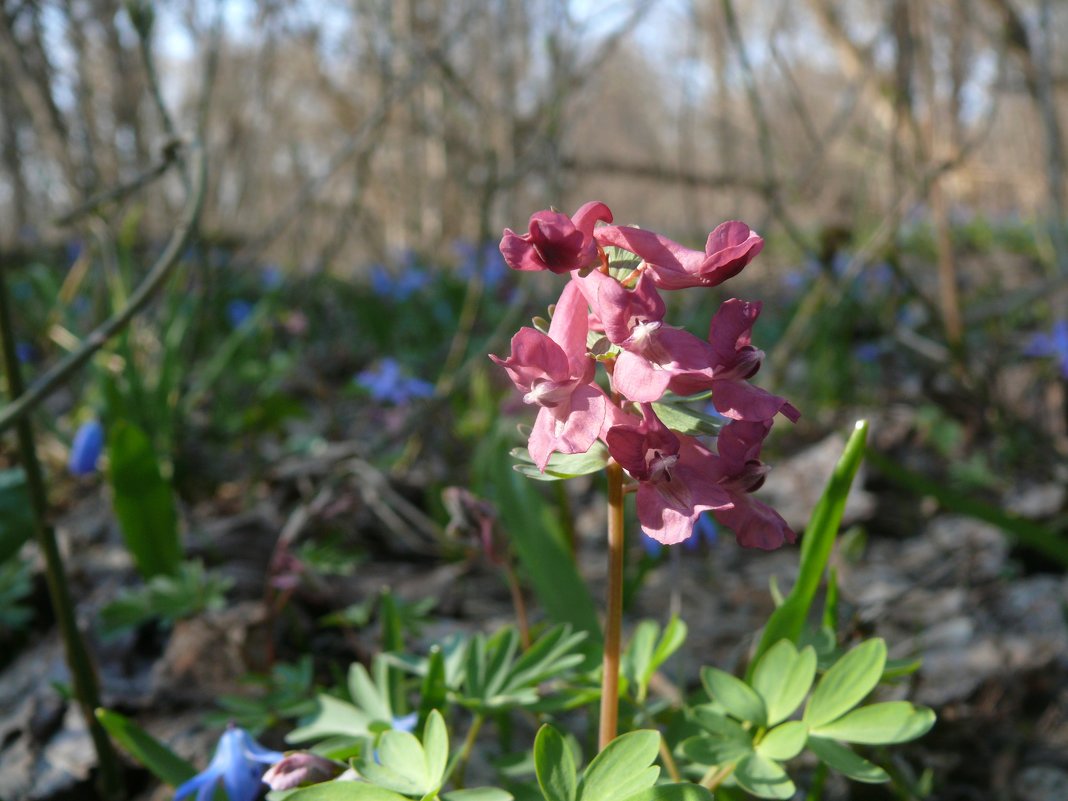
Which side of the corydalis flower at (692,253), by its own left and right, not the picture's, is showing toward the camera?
right

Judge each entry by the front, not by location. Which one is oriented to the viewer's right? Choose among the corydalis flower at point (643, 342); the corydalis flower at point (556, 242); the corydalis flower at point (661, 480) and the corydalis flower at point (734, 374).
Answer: the corydalis flower at point (734, 374)

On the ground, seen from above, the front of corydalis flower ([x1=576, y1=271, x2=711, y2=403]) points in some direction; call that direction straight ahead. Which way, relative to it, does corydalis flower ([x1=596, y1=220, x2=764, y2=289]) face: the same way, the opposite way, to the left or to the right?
to the left

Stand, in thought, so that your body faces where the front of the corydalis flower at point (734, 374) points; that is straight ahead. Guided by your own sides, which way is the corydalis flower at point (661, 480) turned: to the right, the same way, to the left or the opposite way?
to the right

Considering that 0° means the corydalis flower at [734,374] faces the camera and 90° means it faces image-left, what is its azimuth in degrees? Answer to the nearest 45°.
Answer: approximately 270°

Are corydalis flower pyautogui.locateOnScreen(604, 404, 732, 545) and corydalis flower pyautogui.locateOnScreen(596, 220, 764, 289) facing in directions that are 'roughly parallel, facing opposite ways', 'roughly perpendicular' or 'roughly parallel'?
roughly perpendicular

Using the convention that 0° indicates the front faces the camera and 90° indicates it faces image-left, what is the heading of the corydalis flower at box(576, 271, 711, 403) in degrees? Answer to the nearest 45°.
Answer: approximately 0°

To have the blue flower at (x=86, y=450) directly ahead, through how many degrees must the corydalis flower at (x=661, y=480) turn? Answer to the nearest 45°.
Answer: approximately 135° to its right
